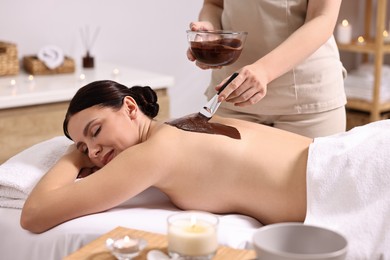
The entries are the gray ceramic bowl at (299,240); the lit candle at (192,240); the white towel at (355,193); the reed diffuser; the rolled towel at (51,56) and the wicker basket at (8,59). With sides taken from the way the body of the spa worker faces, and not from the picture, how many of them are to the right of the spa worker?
3

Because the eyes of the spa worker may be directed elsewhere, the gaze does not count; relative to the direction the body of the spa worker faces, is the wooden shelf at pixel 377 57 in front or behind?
behind

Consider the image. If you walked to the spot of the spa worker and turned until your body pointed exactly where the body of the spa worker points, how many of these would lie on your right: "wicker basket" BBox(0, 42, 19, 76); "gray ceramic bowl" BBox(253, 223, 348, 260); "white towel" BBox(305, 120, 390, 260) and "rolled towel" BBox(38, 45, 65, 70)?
2

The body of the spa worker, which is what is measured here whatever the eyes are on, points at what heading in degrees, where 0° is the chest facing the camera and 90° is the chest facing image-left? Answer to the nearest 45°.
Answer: approximately 45°

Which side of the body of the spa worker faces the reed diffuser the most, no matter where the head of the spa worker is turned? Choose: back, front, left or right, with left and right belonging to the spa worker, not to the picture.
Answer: right

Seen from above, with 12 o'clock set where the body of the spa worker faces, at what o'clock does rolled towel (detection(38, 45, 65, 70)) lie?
The rolled towel is roughly at 3 o'clock from the spa worker.

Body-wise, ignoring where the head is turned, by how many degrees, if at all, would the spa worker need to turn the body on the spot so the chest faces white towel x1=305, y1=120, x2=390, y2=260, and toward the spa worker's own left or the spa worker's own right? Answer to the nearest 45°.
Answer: approximately 45° to the spa worker's own left

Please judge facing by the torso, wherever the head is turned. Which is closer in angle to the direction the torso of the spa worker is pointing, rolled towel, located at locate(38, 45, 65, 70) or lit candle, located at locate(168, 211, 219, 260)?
the lit candle

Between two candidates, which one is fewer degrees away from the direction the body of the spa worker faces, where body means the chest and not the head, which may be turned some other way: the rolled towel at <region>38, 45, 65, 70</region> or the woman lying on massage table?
the woman lying on massage table

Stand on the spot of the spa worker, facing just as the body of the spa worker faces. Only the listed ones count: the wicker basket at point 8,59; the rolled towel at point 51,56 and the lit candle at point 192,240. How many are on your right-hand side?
2
